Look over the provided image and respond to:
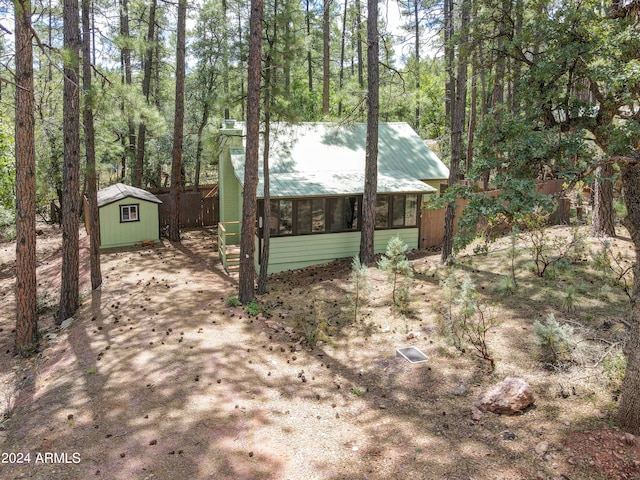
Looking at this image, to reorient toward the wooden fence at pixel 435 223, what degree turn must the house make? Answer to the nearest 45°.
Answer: approximately 90° to its left

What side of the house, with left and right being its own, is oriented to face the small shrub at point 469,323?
front

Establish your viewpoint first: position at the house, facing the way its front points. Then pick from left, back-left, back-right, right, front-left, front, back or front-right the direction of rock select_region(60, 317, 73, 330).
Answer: front-right

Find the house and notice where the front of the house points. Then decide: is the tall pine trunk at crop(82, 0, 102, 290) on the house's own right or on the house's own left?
on the house's own right

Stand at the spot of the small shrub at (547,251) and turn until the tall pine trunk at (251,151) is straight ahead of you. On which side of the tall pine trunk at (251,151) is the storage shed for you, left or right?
right

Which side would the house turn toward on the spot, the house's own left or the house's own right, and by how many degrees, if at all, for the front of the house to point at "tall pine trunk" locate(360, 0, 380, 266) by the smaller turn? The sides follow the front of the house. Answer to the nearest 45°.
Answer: approximately 45° to the house's own left

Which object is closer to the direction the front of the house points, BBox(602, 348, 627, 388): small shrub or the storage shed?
the small shrub

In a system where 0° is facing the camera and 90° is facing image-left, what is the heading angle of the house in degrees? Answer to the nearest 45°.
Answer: approximately 0°

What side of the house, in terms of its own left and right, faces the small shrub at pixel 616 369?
front

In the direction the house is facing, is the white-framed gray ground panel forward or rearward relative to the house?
forward

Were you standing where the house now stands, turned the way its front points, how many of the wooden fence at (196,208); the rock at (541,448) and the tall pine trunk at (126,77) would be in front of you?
1
